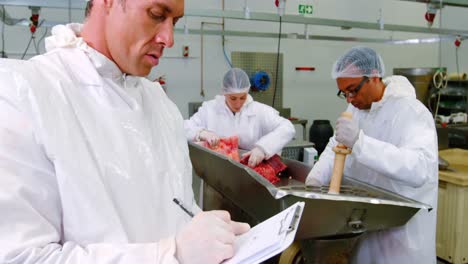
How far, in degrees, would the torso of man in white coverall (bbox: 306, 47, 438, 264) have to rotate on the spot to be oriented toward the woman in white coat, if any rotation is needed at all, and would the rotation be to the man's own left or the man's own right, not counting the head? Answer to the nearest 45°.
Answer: approximately 90° to the man's own right

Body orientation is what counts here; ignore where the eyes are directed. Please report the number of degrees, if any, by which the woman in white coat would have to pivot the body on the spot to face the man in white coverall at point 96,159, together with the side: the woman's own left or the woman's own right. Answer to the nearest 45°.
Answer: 0° — they already face them

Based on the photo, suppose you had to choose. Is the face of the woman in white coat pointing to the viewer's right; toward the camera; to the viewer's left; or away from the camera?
toward the camera

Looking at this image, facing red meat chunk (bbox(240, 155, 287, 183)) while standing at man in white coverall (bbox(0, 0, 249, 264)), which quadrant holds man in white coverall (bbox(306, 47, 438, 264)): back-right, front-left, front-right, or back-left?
front-right

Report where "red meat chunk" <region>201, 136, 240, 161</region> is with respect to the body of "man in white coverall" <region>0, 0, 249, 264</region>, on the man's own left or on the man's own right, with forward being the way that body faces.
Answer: on the man's own left

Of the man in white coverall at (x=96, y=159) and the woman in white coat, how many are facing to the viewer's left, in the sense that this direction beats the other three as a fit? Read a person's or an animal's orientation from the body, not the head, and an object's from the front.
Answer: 0

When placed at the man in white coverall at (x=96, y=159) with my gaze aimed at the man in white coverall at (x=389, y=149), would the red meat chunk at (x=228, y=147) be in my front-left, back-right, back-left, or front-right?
front-left

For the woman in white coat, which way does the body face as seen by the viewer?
toward the camera

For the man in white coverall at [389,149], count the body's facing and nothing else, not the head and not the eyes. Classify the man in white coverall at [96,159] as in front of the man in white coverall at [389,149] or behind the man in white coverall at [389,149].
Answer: in front

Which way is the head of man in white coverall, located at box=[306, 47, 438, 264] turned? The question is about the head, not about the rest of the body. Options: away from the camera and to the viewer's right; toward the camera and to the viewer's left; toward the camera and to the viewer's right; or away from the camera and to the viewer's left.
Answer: toward the camera and to the viewer's left

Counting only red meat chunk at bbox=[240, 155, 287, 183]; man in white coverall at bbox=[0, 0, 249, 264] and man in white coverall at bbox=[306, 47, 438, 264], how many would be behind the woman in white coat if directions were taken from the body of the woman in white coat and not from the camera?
0

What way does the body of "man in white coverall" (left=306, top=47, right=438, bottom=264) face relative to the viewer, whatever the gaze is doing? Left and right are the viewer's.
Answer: facing the viewer and to the left of the viewer

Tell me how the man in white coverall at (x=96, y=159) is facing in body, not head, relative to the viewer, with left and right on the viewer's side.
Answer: facing the viewer and to the right of the viewer

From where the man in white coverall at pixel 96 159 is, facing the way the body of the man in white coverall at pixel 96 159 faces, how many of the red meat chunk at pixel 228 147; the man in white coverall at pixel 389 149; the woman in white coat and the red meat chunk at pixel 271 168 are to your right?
0
